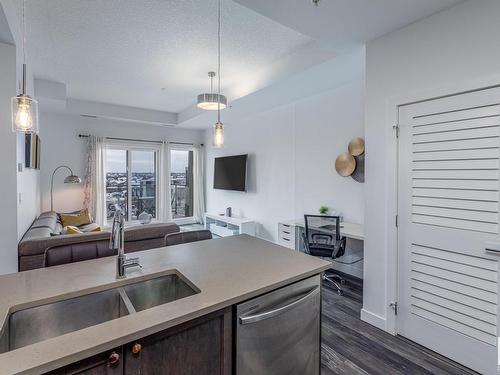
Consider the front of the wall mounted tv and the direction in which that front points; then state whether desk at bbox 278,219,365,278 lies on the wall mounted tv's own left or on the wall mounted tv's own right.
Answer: on the wall mounted tv's own left

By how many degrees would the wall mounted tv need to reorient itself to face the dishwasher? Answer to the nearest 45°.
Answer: approximately 45° to its left

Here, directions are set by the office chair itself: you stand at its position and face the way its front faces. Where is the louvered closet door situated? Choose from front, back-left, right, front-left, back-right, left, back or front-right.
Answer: right

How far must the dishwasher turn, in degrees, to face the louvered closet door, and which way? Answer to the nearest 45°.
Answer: approximately 90° to its left

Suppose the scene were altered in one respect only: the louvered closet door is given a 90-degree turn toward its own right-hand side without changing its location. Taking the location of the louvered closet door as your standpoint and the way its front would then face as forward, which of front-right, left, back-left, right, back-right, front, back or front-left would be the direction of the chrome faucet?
left

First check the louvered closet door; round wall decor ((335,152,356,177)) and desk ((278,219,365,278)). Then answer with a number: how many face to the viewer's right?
0

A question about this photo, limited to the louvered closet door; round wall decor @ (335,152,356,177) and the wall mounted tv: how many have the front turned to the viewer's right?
0

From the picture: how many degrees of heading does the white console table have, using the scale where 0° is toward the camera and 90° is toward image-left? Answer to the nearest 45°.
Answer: approximately 45°

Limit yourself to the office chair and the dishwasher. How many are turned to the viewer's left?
0

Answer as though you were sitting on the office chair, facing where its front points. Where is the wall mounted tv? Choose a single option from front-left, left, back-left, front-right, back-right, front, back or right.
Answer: left

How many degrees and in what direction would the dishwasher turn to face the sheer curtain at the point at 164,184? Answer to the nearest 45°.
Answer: approximately 180°

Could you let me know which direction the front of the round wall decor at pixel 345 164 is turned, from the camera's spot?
facing the viewer and to the left of the viewer

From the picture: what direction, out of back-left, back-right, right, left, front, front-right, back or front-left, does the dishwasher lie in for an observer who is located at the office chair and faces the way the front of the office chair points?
back-right

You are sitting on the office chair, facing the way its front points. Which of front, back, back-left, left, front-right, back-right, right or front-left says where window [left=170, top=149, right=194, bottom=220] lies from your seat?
left

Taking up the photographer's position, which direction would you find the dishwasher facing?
facing the viewer and to the right of the viewer

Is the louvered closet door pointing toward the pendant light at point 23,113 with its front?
yes

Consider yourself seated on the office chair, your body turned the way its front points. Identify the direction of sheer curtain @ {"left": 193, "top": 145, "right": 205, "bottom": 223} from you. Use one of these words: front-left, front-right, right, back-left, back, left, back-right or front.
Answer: left
